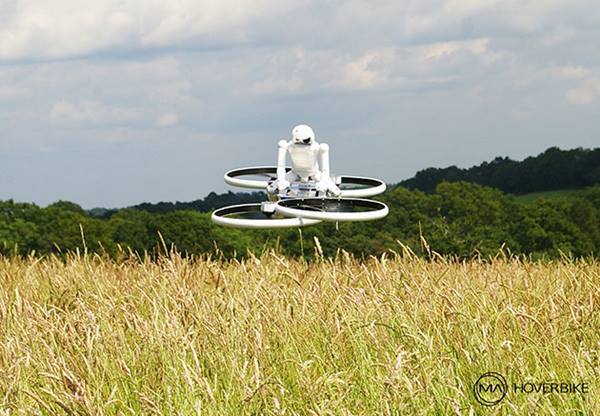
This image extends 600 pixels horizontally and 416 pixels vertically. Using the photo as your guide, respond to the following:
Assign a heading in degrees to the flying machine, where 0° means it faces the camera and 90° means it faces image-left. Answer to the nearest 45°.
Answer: approximately 0°
